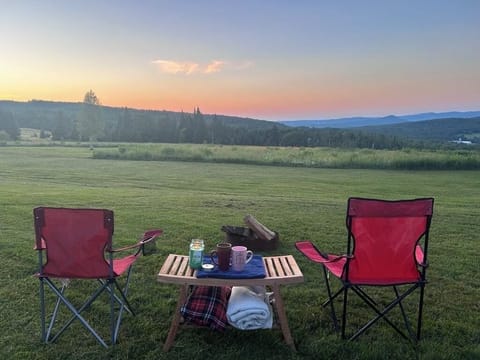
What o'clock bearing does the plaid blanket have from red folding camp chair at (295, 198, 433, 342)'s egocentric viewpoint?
The plaid blanket is roughly at 10 o'clock from the red folding camp chair.

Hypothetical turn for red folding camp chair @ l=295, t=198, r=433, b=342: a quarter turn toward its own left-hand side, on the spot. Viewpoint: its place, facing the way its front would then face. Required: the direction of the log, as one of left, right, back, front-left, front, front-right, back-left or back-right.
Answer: right

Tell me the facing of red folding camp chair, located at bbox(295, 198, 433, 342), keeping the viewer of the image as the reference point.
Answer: facing away from the viewer and to the left of the viewer

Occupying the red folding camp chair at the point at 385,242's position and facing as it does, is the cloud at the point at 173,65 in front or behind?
in front

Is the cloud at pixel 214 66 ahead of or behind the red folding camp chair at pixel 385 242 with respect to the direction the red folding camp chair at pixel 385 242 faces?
ahead

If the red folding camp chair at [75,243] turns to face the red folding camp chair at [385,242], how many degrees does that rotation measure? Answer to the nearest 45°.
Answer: approximately 45° to its right

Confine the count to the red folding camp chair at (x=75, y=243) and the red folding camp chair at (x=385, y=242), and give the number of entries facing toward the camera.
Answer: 0

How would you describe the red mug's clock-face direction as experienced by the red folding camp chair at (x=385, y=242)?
The red mug is roughly at 10 o'clock from the red folding camp chair.

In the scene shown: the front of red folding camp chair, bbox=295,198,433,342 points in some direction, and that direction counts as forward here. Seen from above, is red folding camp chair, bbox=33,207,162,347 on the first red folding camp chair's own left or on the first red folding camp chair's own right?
on the first red folding camp chair's own left

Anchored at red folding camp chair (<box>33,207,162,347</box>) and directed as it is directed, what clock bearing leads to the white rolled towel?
The white rolled towel is roughly at 2 o'clock from the red folding camp chair.

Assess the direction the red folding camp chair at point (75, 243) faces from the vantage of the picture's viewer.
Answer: facing away from the viewer and to the right of the viewer

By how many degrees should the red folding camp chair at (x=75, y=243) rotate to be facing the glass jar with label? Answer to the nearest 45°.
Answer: approximately 45° to its right

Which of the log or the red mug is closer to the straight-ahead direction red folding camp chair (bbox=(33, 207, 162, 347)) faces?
the log

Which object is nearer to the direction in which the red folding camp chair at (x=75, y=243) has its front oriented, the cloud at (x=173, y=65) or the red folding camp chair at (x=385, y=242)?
the cloud
